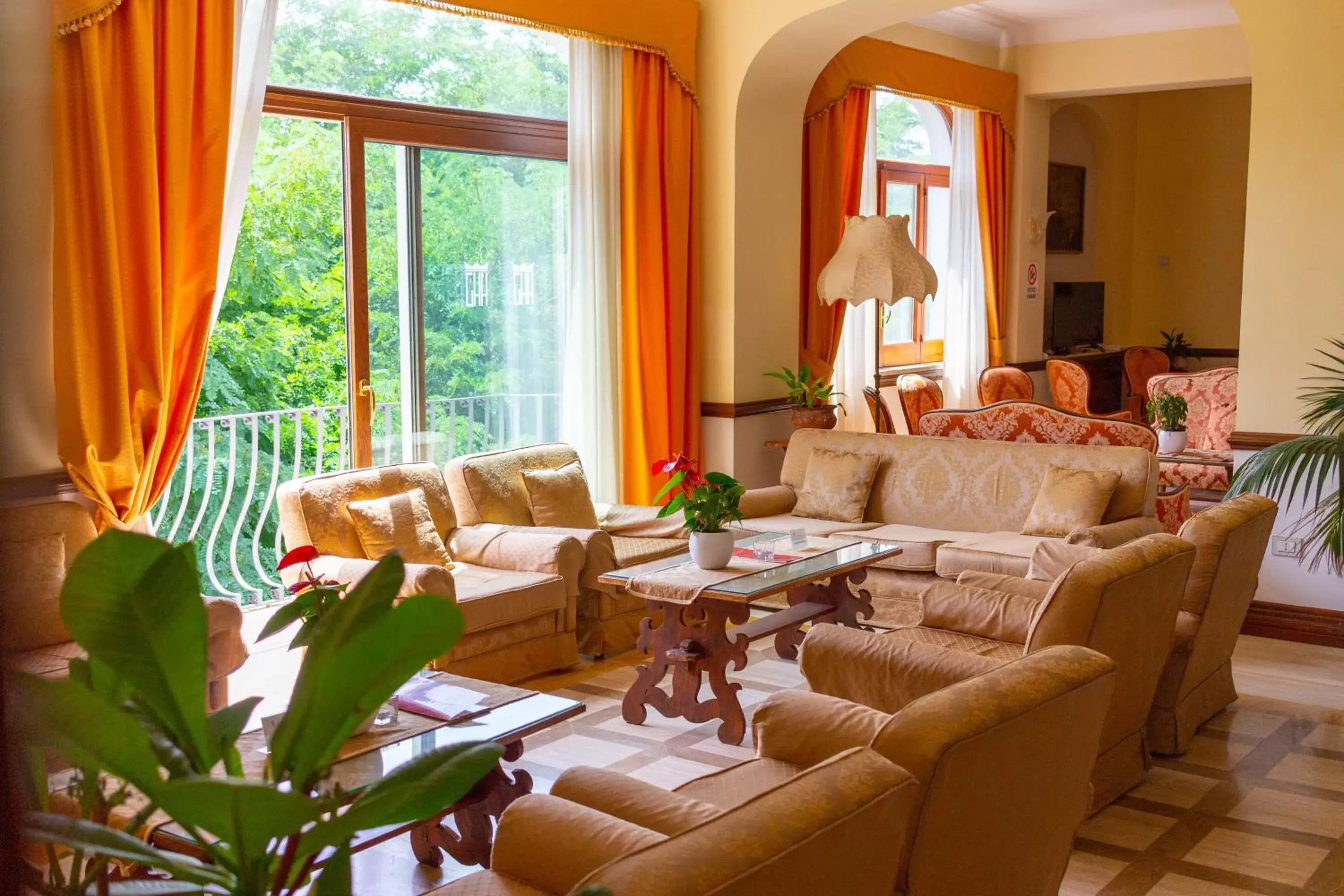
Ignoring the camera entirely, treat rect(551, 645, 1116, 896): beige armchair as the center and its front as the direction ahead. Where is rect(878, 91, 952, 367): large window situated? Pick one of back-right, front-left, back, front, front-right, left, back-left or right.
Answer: front-right

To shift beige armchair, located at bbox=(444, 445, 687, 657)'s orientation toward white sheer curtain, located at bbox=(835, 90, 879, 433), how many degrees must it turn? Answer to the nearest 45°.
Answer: approximately 90° to its left

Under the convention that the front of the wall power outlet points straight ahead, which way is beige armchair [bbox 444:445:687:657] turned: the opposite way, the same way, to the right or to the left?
to the left

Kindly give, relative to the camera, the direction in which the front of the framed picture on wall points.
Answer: facing the viewer

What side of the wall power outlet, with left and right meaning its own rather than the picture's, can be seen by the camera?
front

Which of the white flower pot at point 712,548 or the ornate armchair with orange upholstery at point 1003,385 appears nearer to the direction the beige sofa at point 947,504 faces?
the white flower pot

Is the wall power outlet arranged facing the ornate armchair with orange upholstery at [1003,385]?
no

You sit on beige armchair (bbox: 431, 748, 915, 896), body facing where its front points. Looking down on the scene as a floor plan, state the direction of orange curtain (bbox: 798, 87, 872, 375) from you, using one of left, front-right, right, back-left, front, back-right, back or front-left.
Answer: front-right

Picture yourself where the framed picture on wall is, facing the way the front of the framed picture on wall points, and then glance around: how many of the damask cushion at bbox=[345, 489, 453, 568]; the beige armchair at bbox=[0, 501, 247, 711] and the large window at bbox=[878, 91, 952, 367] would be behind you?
0

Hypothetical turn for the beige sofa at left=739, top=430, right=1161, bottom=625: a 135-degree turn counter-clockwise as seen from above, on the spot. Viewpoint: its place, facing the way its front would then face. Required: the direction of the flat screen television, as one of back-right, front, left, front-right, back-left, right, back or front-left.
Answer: left

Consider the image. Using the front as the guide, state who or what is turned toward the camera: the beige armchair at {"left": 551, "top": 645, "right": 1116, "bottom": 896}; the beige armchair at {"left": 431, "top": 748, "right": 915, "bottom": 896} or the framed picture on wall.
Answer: the framed picture on wall

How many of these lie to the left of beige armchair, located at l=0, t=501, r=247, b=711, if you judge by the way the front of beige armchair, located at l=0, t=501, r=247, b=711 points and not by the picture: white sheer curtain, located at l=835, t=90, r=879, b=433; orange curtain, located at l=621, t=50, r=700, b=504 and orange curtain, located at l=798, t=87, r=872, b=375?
3

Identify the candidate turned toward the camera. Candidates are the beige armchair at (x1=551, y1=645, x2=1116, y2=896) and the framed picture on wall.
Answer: the framed picture on wall

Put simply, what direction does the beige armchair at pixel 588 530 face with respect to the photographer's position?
facing the viewer and to the right of the viewer

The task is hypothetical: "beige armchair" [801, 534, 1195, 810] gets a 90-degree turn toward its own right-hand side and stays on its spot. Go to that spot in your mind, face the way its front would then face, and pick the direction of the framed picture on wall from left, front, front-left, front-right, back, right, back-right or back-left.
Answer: front-left

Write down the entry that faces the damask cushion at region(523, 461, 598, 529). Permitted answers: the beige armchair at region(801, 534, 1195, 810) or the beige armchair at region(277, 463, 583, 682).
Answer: the beige armchair at region(801, 534, 1195, 810)

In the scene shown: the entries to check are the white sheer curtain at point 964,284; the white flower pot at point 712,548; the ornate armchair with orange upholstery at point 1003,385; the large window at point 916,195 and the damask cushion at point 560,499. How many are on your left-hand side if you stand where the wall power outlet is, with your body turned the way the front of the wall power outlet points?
0
